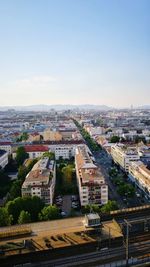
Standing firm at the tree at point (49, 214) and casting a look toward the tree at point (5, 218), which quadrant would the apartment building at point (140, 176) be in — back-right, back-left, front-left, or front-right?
back-right

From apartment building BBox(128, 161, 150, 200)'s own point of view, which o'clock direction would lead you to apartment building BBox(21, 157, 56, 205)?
apartment building BBox(21, 157, 56, 205) is roughly at 12 o'clock from apartment building BBox(128, 161, 150, 200).

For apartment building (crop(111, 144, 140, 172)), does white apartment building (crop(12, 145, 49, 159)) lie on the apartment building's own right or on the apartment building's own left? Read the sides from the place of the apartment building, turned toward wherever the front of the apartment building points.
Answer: on the apartment building's own right

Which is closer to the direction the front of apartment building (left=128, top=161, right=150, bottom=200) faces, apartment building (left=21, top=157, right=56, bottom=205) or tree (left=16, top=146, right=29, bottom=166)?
the apartment building

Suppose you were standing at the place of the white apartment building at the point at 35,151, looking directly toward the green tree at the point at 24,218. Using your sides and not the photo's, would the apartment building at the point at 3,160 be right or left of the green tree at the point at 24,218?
right

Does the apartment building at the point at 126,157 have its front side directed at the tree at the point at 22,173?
yes

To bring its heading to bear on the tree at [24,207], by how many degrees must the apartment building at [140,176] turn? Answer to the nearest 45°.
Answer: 0° — it already faces it

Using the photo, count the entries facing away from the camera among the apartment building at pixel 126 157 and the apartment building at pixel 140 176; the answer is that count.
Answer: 0

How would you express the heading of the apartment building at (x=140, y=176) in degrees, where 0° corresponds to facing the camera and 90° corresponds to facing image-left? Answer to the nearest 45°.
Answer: approximately 45°

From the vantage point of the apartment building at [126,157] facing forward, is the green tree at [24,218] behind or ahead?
ahead
